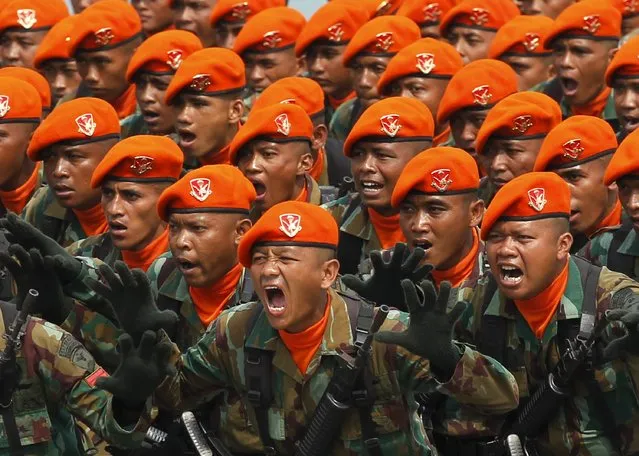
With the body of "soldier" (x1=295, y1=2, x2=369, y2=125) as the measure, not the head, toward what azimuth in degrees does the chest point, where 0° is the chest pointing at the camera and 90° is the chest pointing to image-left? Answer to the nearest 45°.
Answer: approximately 45°

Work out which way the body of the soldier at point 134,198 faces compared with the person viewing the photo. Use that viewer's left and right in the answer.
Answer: facing the viewer and to the left of the viewer

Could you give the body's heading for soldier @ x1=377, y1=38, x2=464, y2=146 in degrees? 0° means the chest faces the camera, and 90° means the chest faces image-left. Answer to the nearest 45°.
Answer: approximately 45°

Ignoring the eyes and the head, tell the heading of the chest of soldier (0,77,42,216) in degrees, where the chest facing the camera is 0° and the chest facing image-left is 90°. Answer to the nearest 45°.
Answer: approximately 45°

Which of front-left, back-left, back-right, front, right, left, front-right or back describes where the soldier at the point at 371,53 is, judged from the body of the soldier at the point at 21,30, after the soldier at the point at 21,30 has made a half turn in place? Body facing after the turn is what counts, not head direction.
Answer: right

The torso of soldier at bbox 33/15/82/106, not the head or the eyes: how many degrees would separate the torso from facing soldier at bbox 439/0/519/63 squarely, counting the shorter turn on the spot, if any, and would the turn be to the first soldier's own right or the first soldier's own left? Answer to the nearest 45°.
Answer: approximately 135° to the first soldier's own left

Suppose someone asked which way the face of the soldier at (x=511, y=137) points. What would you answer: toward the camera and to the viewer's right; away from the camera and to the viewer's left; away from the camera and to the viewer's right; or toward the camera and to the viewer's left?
toward the camera and to the viewer's left

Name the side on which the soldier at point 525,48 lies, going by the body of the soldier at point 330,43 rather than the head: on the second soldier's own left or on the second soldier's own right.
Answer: on the second soldier's own left

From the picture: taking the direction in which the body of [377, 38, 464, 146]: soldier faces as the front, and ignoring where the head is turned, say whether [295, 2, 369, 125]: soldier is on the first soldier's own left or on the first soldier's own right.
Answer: on the first soldier's own right
